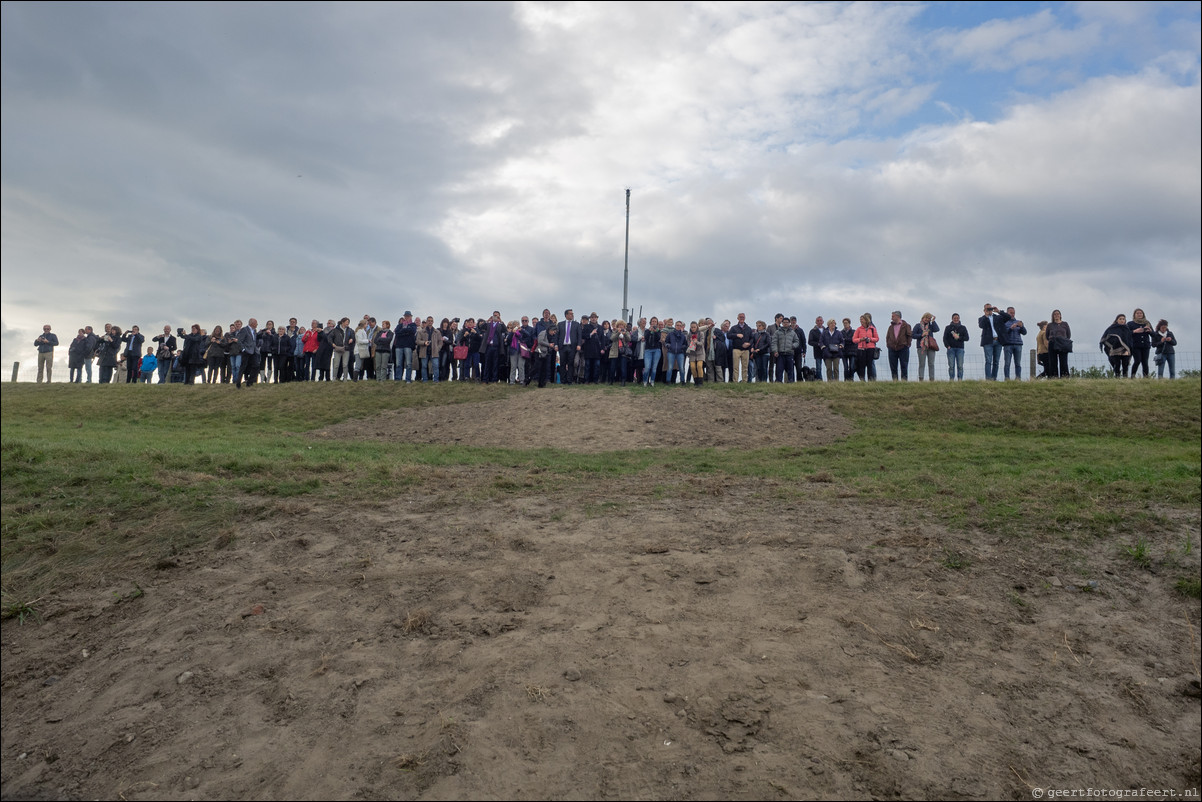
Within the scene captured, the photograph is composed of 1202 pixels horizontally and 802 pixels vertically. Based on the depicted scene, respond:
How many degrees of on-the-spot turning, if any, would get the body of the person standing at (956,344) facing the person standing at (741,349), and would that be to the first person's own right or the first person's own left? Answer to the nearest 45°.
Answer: approximately 90° to the first person's own right

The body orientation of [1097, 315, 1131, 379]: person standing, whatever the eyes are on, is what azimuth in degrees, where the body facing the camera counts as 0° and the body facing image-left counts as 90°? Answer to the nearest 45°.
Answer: approximately 0°

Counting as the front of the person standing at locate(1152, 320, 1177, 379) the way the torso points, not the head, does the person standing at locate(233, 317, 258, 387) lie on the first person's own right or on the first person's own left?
on the first person's own right

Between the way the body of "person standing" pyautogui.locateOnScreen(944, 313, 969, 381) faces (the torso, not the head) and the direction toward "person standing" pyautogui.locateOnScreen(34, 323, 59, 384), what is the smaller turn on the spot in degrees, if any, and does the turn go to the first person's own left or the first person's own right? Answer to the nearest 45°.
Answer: approximately 90° to the first person's own right

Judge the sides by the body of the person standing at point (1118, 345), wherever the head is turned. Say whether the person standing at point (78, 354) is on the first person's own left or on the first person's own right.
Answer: on the first person's own right

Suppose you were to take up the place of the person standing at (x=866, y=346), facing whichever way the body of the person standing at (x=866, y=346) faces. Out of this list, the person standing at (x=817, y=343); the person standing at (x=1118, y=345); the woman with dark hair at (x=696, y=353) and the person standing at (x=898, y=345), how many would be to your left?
2

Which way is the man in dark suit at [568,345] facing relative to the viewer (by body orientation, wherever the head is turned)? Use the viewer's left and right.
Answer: facing the viewer

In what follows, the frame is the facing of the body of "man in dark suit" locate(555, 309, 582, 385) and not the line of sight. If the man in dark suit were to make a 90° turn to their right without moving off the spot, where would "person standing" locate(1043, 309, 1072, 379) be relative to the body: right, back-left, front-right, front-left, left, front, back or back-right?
back

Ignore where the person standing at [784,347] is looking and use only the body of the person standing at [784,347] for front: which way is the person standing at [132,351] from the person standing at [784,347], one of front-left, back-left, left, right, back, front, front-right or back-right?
right

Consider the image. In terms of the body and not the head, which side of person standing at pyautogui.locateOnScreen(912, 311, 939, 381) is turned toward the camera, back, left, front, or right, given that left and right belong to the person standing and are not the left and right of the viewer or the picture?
front

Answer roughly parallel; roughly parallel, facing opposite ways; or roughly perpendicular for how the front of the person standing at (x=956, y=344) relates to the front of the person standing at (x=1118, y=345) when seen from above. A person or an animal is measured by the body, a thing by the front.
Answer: roughly parallel

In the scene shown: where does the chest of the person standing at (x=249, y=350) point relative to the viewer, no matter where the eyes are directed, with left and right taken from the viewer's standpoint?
facing the viewer and to the right of the viewer

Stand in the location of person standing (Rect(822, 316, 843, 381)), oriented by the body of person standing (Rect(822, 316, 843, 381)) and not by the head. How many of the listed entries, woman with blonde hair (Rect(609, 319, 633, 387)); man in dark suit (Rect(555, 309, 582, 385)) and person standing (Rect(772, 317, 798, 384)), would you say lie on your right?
3

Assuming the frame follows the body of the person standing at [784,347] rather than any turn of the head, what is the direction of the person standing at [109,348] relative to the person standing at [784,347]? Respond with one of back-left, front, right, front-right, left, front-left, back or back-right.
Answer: right
